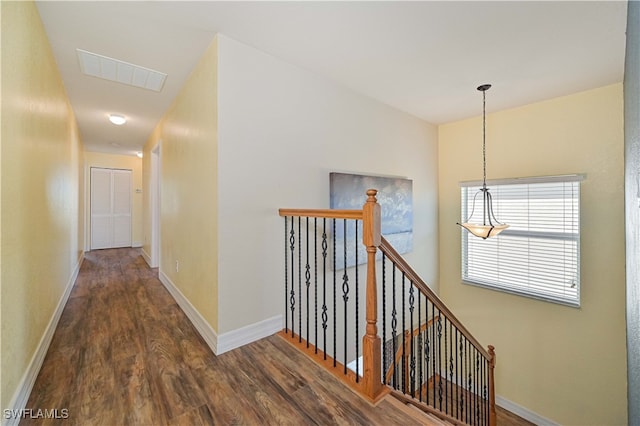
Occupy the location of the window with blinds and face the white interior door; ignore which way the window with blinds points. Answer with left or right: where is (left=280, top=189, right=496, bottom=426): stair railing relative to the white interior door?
left

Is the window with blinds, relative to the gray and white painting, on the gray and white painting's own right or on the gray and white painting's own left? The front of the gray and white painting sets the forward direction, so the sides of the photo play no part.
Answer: on the gray and white painting's own left

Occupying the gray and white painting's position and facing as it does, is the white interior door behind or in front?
behind

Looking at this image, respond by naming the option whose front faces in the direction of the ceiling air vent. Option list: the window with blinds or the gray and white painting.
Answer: the window with blinds

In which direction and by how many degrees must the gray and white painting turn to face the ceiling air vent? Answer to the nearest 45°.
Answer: approximately 90° to its right

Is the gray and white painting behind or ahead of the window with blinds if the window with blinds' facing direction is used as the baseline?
ahead

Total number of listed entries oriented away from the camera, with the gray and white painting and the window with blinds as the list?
0

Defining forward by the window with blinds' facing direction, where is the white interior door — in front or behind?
in front

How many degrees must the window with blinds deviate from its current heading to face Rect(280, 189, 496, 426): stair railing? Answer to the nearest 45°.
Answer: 0° — it already faces it

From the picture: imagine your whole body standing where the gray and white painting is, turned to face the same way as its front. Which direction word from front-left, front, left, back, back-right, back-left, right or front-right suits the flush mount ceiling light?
back-right

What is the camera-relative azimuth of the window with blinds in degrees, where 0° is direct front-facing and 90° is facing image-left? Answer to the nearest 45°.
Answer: approximately 45°

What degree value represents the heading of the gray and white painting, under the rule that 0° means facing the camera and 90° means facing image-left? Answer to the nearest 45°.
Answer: approximately 315°
